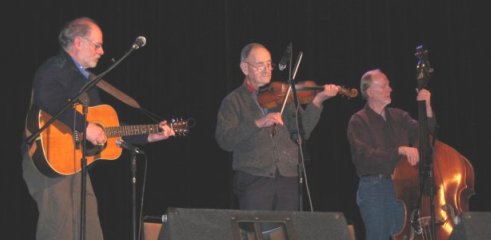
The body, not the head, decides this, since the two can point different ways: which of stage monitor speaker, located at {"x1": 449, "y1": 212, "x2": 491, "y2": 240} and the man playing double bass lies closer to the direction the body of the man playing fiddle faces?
the stage monitor speaker

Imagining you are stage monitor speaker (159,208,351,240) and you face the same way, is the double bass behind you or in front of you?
in front

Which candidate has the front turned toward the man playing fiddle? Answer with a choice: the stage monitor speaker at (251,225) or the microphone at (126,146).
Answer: the stage monitor speaker

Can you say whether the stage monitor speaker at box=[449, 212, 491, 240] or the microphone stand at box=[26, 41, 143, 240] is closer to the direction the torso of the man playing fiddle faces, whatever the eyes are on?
the stage monitor speaker

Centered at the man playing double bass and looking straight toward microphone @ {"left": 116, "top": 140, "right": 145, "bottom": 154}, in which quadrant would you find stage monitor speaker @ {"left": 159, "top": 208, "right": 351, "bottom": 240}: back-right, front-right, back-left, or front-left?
front-left

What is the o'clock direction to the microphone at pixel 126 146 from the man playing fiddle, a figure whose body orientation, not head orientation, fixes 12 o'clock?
The microphone is roughly at 4 o'clock from the man playing fiddle.

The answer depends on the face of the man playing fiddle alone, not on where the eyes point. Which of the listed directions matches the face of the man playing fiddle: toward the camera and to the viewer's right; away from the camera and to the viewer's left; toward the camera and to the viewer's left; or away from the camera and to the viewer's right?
toward the camera and to the viewer's right

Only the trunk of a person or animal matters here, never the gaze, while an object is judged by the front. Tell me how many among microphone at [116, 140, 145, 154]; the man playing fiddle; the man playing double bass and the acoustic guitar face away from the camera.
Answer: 0

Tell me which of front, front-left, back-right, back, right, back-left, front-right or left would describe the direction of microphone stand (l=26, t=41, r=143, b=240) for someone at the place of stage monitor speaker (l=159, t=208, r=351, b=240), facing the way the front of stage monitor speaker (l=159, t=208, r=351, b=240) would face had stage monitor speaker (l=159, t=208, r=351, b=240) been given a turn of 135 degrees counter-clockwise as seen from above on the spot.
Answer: right

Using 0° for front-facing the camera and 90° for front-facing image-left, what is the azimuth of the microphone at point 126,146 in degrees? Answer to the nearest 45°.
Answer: approximately 90°

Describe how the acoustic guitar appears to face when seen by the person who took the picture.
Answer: facing the viewer and to the right of the viewer

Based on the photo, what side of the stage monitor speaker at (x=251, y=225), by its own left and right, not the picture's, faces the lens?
back

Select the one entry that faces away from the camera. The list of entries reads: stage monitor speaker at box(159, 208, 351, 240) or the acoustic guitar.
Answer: the stage monitor speaker
